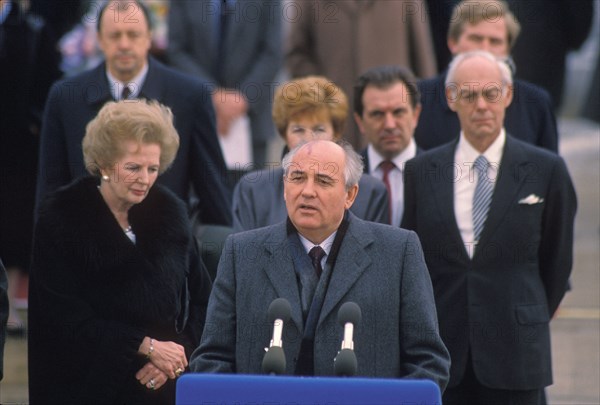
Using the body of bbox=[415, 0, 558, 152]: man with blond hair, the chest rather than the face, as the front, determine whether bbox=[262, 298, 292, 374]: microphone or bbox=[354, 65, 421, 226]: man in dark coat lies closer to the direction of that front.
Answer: the microphone

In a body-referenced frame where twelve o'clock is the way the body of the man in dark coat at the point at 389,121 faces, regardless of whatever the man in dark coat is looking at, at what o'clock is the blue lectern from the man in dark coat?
The blue lectern is roughly at 12 o'clock from the man in dark coat.

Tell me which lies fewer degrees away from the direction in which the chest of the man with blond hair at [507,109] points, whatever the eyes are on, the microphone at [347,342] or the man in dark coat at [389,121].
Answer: the microphone
